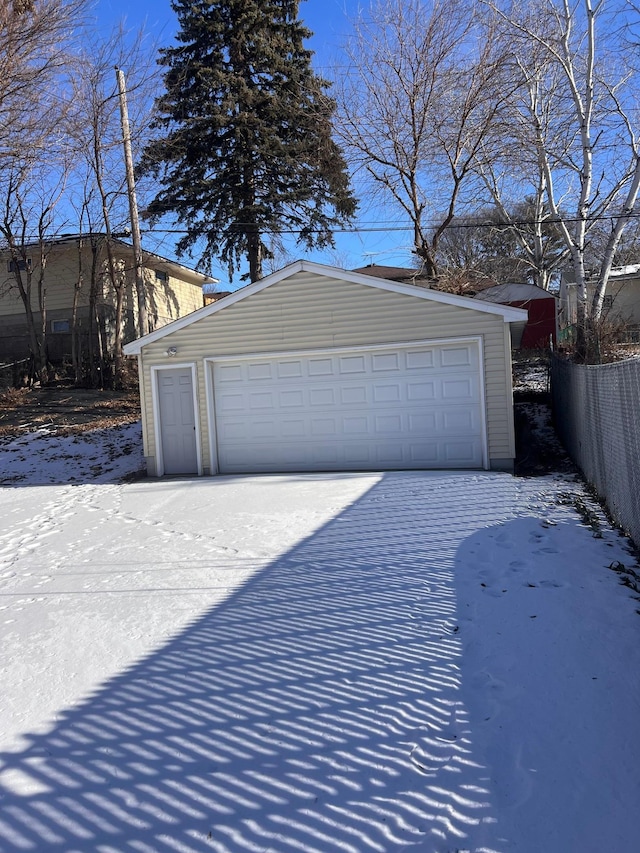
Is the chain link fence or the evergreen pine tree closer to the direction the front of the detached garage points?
the chain link fence

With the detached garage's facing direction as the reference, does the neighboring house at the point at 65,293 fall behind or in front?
behind

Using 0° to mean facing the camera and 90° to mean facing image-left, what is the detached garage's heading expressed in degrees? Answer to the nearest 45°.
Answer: approximately 0°

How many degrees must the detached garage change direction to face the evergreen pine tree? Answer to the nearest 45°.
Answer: approximately 180°

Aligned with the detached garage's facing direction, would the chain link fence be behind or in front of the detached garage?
in front
